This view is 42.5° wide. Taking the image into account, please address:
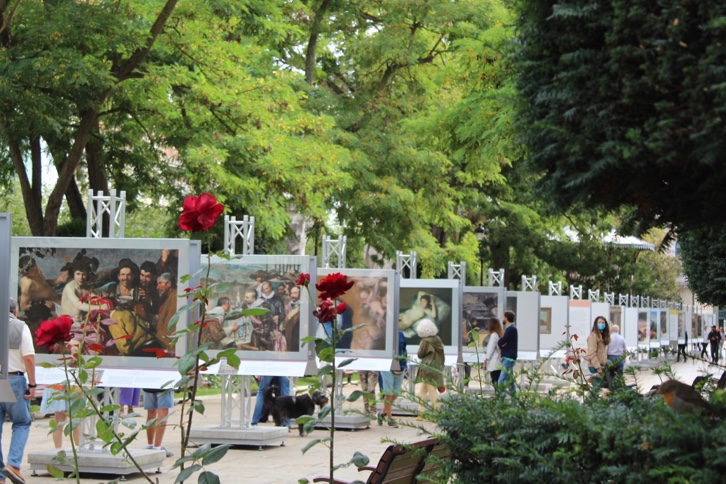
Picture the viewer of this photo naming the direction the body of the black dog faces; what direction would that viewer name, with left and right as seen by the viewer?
facing to the right of the viewer

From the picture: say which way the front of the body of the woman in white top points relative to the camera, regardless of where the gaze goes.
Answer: to the viewer's left

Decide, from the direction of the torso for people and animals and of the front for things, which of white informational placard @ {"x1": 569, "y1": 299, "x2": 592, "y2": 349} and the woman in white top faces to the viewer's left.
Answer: the woman in white top

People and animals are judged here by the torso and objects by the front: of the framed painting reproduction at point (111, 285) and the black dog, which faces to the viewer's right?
the black dog

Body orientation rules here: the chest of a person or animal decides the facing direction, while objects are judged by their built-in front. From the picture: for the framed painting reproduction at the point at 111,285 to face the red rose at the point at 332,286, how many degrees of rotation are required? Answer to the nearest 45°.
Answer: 0° — it already faces it

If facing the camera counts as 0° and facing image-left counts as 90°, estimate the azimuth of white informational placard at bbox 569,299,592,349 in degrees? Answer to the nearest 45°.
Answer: approximately 0°

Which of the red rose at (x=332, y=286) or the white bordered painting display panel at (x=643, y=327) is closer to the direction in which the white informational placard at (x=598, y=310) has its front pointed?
the red rose

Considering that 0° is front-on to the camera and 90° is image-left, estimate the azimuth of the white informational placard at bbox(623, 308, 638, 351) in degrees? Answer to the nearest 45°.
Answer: approximately 0°

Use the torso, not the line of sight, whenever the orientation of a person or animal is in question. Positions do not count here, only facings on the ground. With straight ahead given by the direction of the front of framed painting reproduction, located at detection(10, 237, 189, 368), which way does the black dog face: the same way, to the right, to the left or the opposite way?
to the left

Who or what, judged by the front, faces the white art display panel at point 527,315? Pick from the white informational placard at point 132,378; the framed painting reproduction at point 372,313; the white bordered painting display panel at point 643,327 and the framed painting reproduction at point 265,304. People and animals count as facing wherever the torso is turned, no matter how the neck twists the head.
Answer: the white bordered painting display panel at point 643,327

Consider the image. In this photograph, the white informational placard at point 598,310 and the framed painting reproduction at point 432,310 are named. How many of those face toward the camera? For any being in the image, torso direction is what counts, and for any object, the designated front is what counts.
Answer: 2

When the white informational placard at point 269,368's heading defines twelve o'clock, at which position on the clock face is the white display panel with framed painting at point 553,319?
the white display panel with framed painting at point 553,319 is roughly at 7 o'clock from the white informational placard at point 269,368.
